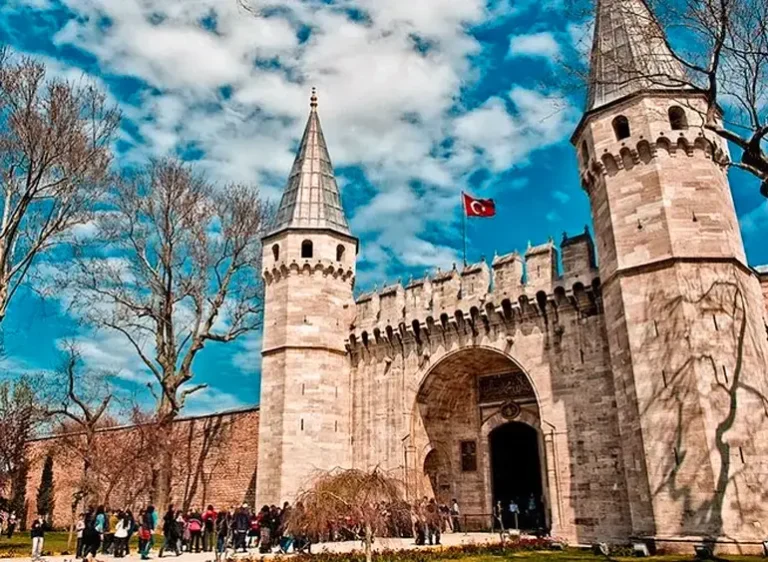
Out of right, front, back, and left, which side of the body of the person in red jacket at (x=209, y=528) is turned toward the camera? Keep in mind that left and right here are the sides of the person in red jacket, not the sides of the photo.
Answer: back

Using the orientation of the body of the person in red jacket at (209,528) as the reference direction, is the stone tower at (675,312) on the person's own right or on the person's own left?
on the person's own right

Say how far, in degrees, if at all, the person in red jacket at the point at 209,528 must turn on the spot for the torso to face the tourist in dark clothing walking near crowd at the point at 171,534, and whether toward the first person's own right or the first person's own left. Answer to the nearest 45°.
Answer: approximately 135° to the first person's own left
